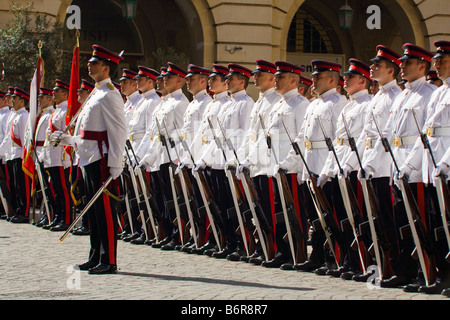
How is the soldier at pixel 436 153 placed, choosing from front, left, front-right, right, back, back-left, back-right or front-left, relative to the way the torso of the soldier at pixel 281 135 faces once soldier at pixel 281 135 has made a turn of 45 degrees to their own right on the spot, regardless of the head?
back-left

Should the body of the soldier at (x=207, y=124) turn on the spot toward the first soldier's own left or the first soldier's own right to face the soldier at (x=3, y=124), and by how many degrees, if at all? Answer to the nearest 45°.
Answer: approximately 90° to the first soldier's own right

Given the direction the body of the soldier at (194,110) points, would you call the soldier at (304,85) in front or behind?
behind

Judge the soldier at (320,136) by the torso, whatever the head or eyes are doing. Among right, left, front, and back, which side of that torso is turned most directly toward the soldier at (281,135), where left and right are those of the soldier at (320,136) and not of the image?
right

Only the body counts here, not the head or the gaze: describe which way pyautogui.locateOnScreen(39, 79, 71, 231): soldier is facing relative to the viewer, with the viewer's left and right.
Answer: facing to the left of the viewer

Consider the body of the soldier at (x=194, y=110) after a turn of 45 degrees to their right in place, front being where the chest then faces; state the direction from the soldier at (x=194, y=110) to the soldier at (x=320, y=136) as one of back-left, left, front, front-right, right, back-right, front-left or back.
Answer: back-left

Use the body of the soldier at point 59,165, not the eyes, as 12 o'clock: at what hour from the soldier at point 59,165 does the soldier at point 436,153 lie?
the soldier at point 436,153 is roughly at 8 o'clock from the soldier at point 59,165.

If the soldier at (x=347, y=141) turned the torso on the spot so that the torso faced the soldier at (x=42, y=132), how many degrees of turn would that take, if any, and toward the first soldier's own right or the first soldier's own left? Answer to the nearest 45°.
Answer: approximately 90° to the first soldier's own right

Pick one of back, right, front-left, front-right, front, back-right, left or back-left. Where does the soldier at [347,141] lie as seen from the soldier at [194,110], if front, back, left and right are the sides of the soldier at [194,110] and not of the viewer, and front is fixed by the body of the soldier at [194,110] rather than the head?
left

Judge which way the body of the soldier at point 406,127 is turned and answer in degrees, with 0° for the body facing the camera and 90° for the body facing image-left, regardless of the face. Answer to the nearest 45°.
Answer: approximately 45°
